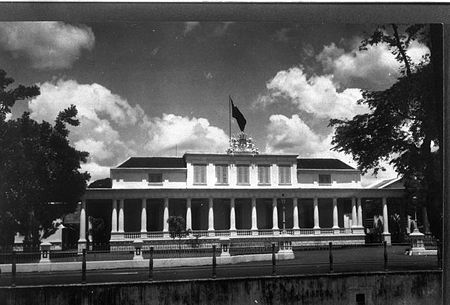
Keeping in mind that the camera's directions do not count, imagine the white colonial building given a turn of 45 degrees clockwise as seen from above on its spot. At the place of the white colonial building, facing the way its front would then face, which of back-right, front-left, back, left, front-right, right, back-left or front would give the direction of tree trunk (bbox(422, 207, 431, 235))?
back-left

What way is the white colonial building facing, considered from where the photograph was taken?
facing the viewer

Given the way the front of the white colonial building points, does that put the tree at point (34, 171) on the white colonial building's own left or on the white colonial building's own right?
on the white colonial building's own right

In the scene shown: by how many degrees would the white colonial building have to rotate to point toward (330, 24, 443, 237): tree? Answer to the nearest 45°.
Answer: approximately 90° to its left
